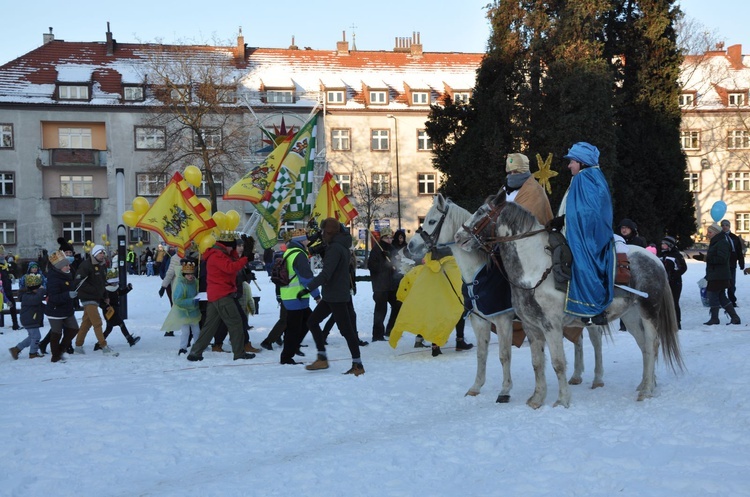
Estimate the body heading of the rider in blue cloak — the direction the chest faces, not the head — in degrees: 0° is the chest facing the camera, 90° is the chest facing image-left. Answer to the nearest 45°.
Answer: approximately 90°

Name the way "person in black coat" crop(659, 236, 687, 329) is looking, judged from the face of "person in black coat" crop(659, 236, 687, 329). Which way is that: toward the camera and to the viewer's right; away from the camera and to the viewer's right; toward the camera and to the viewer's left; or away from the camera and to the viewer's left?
toward the camera and to the viewer's left

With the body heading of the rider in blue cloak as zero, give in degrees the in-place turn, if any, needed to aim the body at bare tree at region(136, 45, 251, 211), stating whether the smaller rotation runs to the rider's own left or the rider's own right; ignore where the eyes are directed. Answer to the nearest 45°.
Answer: approximately 45° to the rider's own right

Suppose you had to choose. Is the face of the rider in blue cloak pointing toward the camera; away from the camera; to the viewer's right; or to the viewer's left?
to the viewer's left
